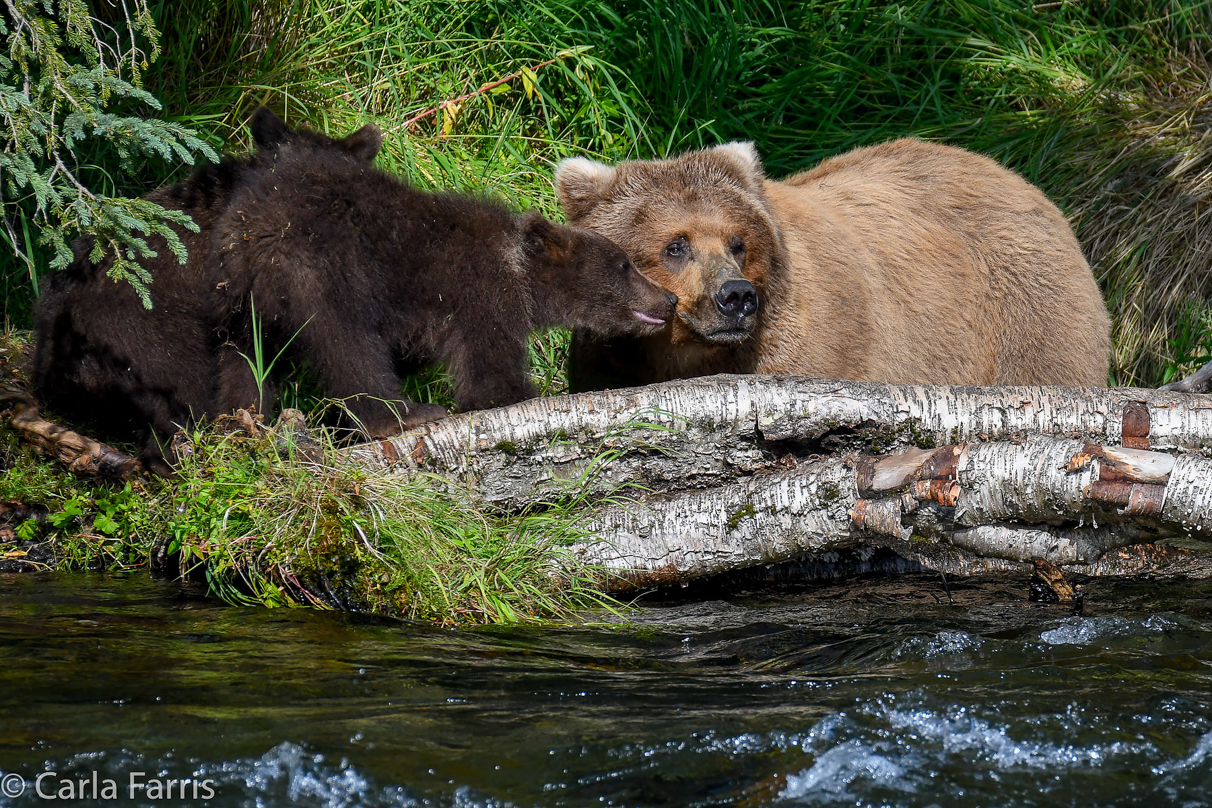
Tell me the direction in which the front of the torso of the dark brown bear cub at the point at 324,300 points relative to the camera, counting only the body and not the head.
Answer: to the viewer's right

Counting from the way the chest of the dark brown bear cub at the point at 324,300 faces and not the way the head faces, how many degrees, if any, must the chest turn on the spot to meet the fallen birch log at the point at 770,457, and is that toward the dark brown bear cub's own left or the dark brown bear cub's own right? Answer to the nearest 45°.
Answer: approximately 45° to the dark brown bear cub's own right
